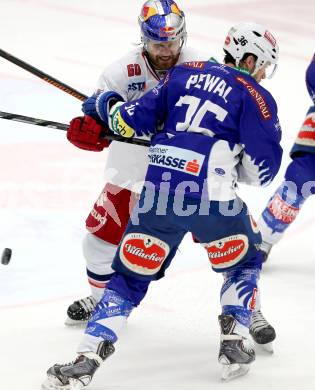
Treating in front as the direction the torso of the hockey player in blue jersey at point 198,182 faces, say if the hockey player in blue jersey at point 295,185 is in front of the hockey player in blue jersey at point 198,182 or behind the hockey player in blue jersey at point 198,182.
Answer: in front

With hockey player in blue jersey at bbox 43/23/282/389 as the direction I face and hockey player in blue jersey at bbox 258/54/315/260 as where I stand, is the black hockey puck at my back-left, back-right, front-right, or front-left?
front-right

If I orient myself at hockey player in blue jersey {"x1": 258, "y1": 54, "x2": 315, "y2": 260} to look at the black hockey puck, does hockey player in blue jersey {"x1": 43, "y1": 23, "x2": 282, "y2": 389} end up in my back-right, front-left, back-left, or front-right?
front-left

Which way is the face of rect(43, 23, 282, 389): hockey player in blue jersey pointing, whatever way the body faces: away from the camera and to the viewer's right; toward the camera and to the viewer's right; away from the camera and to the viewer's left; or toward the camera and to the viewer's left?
away from the camera and to the viewer's right

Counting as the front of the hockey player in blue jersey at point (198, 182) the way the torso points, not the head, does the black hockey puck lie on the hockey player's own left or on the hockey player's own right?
on the hockey player's own left
